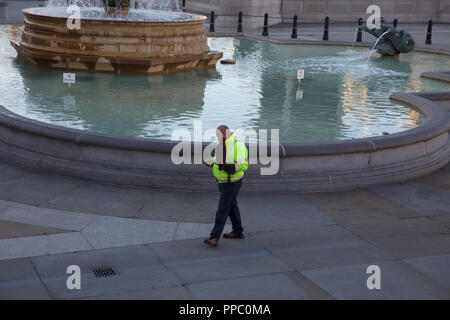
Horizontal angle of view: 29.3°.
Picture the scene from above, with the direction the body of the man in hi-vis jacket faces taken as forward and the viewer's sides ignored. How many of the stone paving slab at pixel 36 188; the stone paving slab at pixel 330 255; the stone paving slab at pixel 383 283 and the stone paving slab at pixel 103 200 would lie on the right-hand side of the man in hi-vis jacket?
2

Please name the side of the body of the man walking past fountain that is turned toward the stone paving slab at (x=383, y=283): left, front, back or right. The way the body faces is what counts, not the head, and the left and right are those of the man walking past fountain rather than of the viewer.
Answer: left

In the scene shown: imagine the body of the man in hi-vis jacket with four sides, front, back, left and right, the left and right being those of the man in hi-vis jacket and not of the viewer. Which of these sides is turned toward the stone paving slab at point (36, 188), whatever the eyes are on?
right

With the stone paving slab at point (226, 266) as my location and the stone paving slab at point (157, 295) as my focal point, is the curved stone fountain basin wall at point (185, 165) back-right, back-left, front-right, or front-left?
back-right

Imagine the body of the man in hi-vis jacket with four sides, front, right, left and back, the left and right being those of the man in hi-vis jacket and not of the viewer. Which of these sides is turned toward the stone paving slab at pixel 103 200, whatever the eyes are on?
right

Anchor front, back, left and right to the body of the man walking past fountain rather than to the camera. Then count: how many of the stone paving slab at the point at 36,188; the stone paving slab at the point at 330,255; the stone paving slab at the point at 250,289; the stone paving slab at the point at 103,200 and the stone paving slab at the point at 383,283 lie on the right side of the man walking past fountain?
2

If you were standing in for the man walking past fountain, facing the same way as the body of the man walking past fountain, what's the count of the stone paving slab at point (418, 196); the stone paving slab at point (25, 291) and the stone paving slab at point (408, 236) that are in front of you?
1

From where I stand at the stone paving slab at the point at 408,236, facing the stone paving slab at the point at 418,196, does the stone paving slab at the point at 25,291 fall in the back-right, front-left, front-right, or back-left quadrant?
back-left

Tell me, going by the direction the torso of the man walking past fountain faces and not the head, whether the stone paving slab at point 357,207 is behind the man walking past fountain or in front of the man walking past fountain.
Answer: behind

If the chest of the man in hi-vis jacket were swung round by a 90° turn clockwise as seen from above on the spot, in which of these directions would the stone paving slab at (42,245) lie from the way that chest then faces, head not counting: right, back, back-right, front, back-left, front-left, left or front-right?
front-left

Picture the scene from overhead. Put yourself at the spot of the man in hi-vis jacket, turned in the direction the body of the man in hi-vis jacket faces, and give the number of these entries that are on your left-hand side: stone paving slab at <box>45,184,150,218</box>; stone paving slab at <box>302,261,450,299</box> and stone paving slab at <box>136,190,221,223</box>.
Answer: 1

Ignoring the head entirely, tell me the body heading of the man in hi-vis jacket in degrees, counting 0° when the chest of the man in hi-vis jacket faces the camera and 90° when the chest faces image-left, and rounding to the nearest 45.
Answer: approximately 45°
